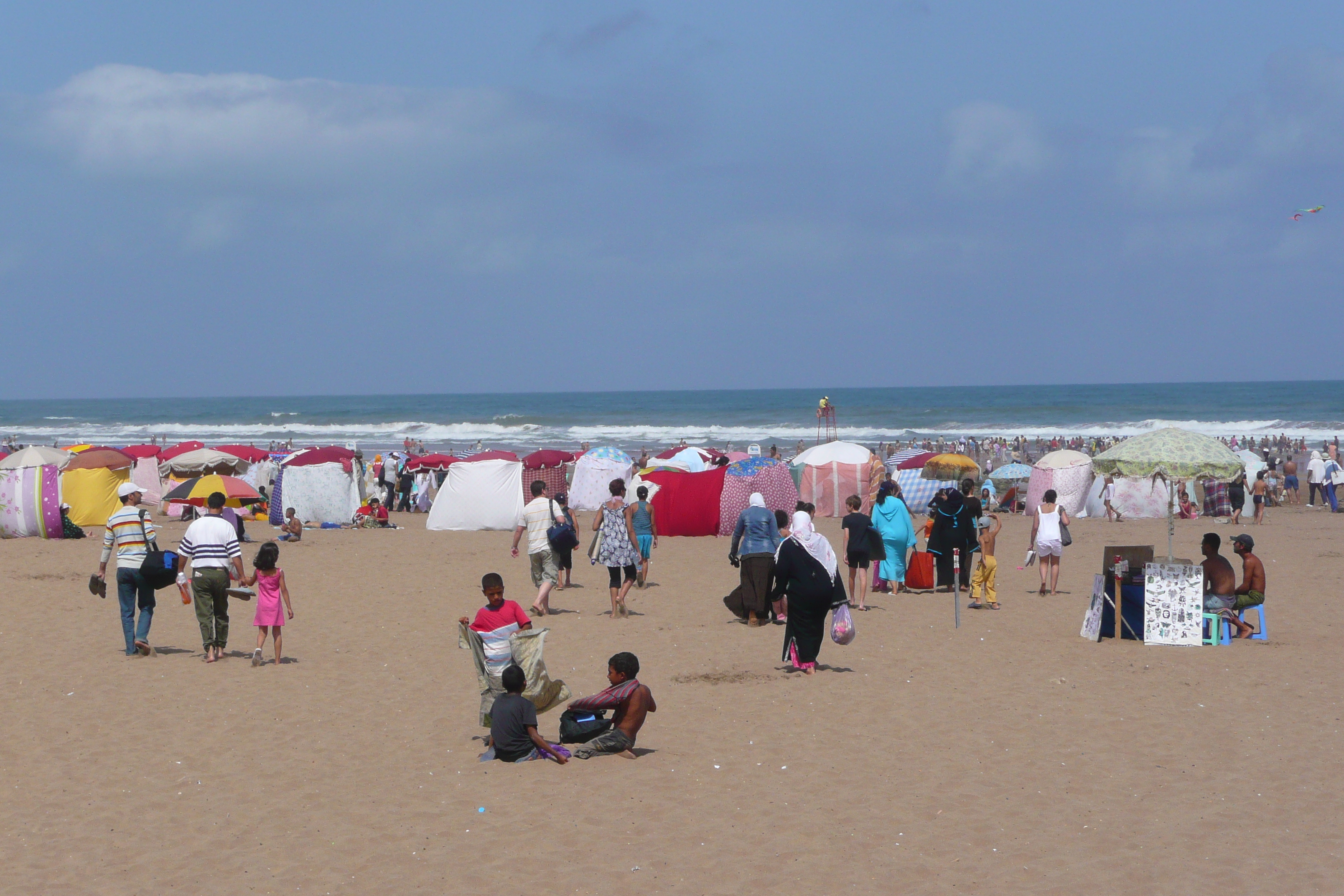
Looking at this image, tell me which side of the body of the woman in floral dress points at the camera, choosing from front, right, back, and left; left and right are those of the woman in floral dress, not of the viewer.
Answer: back

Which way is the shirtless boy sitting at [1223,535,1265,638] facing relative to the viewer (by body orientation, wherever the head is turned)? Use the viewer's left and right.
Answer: facing to the left of the viewer

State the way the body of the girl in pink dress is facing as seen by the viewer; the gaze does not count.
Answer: away from the camera

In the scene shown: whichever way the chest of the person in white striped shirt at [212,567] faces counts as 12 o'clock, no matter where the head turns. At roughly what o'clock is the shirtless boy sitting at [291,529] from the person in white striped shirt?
The shirtless boy sitting is roughly at 12 o'clock from the person in white striped shirt.

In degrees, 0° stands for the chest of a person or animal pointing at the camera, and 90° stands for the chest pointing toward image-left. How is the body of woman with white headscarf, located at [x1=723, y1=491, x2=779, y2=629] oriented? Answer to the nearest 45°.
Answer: approximately 180°

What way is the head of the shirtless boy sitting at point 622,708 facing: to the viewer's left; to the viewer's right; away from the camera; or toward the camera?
to the viewer's left

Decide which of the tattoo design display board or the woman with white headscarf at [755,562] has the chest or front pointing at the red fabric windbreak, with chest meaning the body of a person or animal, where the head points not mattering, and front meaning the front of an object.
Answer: the woman with white headscarf

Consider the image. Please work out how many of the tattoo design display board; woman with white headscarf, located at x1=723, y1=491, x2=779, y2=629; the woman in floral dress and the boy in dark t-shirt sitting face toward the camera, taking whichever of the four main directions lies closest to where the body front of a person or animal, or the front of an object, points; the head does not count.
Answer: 1

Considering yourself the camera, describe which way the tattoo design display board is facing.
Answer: facing the viewer

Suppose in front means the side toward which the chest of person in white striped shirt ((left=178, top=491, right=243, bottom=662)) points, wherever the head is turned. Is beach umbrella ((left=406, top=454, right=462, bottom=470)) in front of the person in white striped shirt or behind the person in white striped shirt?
in front

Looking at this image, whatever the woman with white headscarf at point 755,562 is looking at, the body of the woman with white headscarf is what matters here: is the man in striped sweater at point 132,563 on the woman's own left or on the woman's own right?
on the woman's own left

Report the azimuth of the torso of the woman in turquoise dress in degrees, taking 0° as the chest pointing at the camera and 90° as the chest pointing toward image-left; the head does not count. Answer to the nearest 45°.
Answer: approximately 180°

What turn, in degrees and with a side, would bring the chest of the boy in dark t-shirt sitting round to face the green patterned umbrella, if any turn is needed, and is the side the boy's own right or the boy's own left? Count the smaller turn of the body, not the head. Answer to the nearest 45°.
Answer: approximately 45° to the boy's own right

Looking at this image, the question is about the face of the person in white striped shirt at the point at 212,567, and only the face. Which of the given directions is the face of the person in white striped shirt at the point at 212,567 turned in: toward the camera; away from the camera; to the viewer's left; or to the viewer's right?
away from the camera

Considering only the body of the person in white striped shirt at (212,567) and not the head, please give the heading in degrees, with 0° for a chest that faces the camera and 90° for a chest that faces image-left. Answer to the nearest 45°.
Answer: approximately 180°
